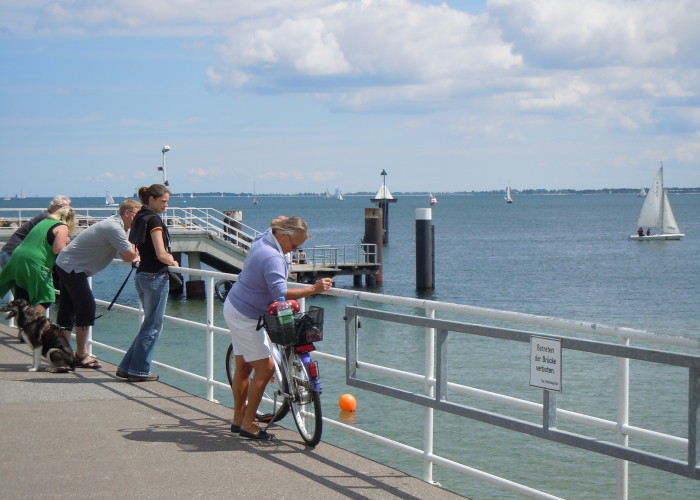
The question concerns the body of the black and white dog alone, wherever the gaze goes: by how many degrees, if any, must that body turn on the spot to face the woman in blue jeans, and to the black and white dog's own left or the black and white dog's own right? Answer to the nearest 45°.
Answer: approximately 135° to the black and white dog's own left

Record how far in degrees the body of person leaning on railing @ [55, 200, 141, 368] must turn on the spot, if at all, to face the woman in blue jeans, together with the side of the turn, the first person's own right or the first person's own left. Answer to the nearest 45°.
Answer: approximately 45° to the first person's own right

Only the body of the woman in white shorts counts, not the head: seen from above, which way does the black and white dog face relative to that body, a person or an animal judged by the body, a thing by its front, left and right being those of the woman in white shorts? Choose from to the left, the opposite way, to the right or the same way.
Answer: the opposite way

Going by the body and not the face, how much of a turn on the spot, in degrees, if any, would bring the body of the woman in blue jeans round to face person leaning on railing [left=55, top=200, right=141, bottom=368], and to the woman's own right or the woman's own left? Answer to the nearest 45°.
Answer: approximately 135° to the woman's own left

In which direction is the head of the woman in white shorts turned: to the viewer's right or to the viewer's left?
to the viewer's right

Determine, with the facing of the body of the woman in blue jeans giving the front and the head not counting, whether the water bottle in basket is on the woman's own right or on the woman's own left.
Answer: on the woman's own right

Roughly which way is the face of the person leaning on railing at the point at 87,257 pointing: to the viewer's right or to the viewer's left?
to the viewer's right

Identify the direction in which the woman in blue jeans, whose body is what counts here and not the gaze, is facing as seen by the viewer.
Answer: to the viewer's right

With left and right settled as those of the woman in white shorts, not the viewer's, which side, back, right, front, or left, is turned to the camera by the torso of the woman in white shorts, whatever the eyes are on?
right

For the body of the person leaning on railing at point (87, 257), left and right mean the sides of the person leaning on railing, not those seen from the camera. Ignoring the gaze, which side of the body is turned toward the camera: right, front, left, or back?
right
